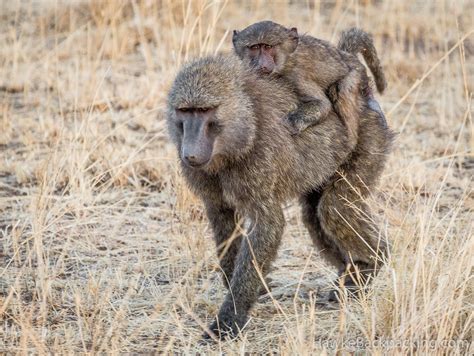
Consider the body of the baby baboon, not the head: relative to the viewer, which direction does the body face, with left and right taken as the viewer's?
facing the viewer and to the left of the viewer
